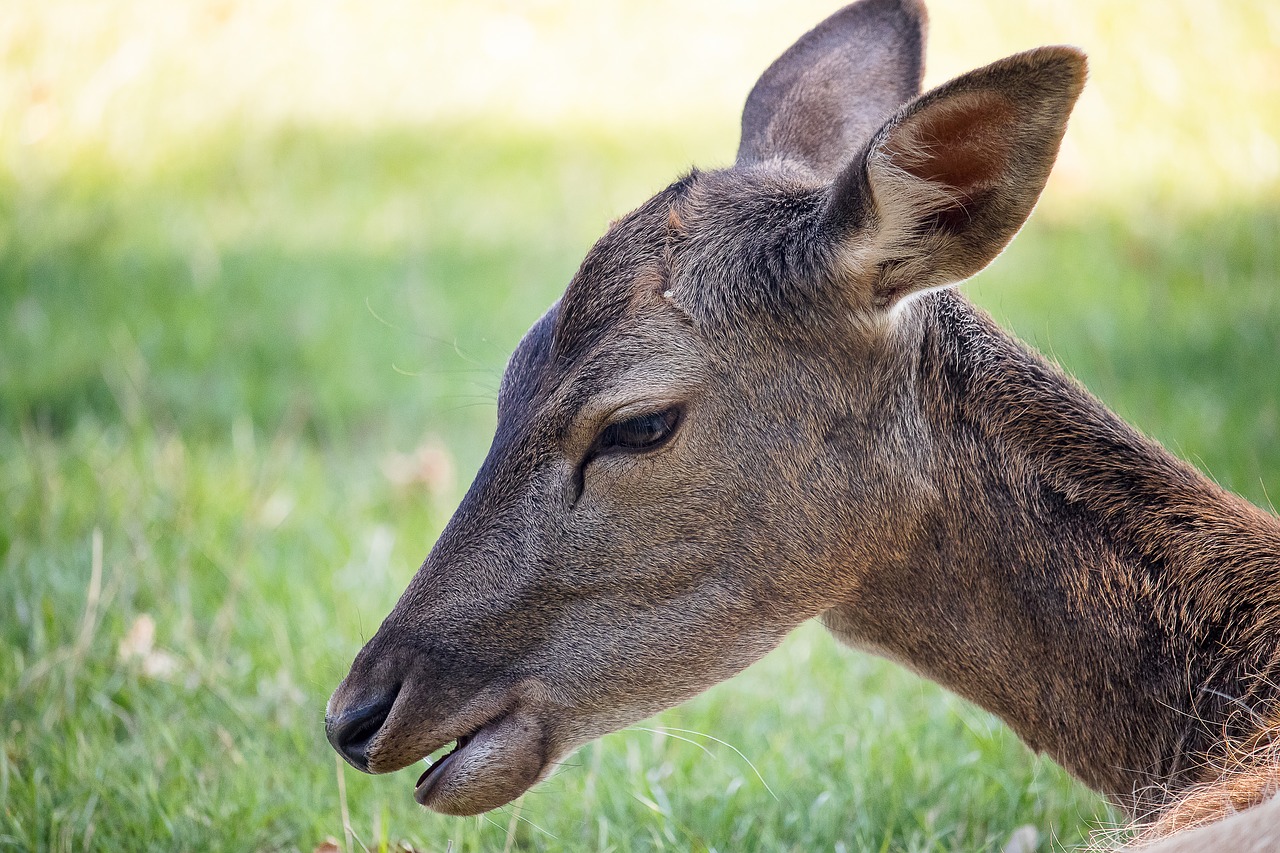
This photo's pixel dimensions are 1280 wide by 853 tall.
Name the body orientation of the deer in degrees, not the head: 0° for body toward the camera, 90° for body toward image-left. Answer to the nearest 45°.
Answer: approximately 90°
